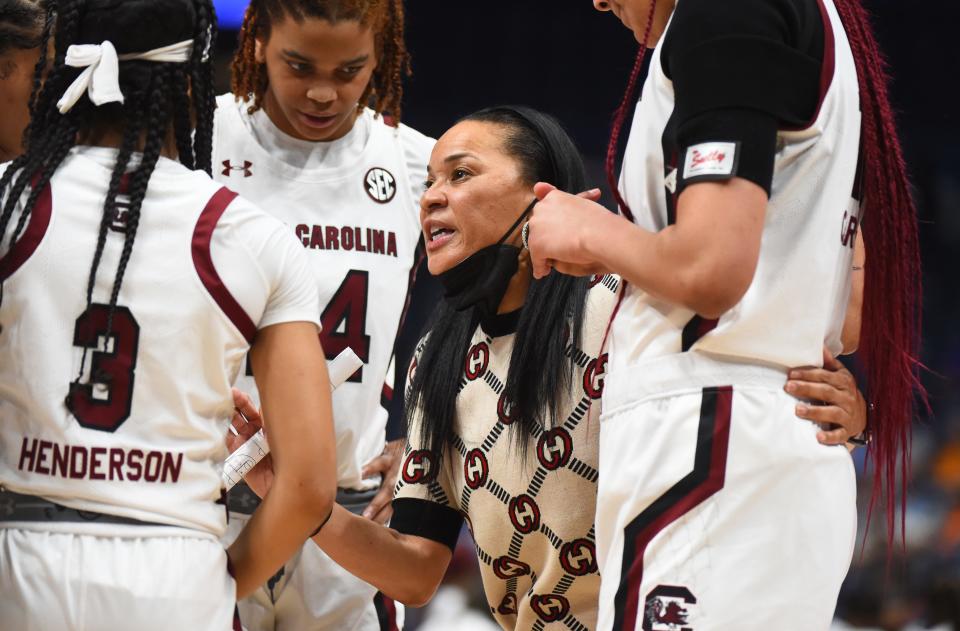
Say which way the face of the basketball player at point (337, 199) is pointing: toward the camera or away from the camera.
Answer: toward the camera

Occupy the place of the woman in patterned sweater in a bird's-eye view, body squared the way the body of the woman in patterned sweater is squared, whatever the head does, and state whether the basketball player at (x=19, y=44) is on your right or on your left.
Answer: on your right

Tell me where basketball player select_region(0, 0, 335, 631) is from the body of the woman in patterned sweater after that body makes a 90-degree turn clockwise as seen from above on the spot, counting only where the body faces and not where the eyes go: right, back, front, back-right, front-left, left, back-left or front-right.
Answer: left

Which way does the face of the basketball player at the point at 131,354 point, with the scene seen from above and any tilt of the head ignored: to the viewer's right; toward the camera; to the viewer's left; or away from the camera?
away from the camera

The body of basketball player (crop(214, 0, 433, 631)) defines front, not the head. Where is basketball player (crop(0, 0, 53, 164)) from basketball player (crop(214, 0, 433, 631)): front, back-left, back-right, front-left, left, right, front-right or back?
front-right

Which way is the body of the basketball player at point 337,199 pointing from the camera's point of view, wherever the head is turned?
toward the camera

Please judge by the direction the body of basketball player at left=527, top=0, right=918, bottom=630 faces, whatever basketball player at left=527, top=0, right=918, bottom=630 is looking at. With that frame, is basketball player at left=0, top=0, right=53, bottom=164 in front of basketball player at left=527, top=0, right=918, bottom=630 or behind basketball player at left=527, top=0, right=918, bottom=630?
in front

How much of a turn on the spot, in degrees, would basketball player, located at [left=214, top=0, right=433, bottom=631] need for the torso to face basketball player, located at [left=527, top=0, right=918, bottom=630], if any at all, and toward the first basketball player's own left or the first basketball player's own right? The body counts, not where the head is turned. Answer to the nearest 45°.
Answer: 0° — they already face them

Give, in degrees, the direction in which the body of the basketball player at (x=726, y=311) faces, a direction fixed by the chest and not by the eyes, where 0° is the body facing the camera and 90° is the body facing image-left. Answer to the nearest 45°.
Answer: approximately 90°
